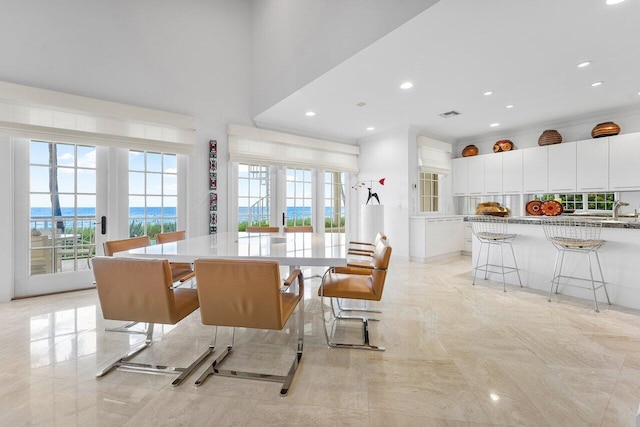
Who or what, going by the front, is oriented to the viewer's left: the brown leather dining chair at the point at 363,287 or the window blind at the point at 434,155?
the brown leather dining chair

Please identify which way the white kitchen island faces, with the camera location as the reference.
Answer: facing the viewer and to the left of the viewer

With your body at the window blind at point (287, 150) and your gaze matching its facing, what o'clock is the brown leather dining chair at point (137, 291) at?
The brown leather dining chair is roughly at 2 o'clock from the window blind.

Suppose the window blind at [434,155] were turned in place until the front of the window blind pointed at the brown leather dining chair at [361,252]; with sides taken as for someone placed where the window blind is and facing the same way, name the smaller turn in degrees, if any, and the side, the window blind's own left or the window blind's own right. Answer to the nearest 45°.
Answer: approximately 45° to the window blind's own right

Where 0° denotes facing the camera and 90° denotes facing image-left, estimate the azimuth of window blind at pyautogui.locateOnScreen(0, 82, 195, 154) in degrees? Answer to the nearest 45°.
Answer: approximately 315°

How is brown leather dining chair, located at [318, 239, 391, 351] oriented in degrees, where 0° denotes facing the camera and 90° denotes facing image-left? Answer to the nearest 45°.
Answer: approximately 90°

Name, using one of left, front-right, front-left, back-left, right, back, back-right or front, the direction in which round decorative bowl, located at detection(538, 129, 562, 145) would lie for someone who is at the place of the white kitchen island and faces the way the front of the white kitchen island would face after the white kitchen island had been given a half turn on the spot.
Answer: front-left

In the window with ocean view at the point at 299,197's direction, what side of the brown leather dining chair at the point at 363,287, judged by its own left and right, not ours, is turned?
right

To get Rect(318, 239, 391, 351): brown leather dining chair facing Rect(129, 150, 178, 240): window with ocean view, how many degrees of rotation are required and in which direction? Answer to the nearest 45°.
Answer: approximately 45° to its right

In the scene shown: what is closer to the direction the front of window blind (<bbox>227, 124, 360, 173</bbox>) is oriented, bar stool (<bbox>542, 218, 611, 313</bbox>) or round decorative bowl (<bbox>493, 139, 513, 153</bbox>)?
the bar stool

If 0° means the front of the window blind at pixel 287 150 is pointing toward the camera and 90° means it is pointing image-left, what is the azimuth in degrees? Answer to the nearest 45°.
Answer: approximately 315°
